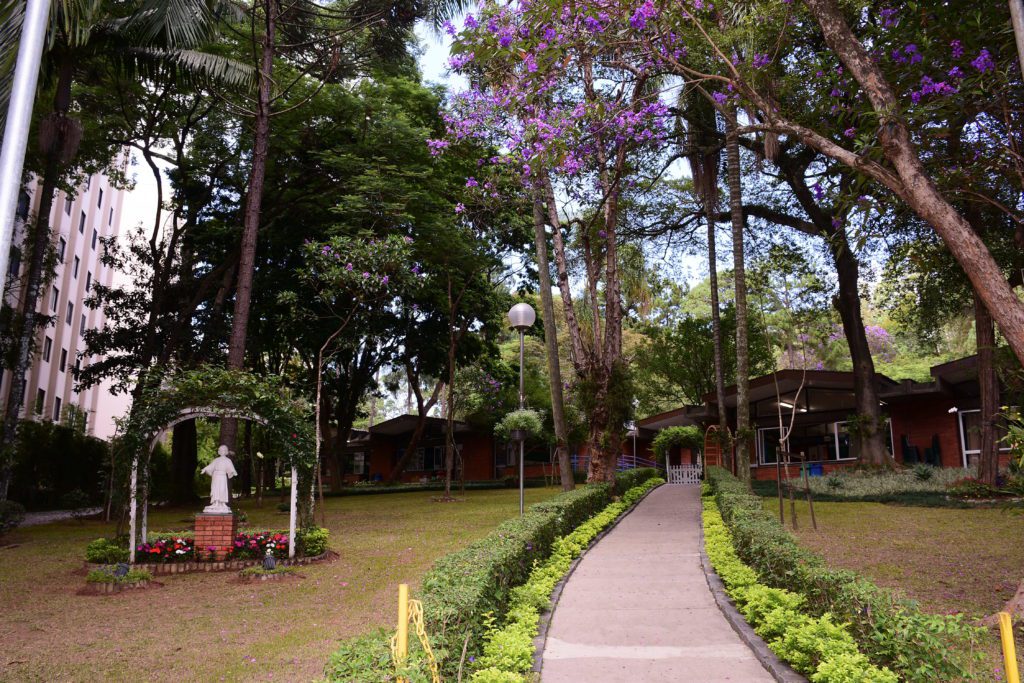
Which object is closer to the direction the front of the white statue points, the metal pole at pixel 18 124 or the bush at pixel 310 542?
the metal pole

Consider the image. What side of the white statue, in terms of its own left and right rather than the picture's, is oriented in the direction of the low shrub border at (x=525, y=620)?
front

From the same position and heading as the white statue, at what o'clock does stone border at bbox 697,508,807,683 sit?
The stone border is roughly at 11 o'clock from the white statue.

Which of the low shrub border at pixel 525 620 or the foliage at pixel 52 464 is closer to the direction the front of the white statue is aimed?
the low shrub border

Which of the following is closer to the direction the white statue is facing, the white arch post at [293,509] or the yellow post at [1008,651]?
the yellow post

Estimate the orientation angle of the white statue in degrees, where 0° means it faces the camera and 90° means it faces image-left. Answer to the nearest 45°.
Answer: approximately 0°

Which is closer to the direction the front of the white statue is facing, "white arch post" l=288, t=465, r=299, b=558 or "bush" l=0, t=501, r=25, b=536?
the white arch post

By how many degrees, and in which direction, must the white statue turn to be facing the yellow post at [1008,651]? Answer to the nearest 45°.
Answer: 0° — it already faces it

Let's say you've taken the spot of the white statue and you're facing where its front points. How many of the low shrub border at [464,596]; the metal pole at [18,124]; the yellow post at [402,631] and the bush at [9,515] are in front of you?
3

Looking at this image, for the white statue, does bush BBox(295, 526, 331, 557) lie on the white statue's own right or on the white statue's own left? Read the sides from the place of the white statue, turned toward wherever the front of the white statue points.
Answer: on the white statue's own left

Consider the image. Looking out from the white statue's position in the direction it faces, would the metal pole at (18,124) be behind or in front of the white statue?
in front

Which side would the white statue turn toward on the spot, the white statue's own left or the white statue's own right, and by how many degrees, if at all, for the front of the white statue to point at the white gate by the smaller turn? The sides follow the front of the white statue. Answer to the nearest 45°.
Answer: approximately 135° to the white statue's own left

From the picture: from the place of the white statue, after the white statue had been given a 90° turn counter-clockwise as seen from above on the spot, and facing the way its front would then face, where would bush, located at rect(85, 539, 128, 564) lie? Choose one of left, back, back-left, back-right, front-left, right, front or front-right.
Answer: back
